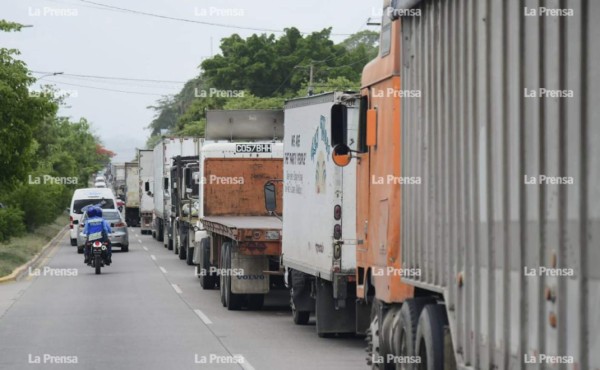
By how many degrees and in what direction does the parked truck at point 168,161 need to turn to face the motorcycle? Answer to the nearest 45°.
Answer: approximately 180°

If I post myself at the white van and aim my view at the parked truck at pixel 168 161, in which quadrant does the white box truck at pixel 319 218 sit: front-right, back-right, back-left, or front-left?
front-right

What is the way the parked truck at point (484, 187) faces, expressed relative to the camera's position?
facing away from the viewer and to the left of the viewer

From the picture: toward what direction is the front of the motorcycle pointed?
away from the camera

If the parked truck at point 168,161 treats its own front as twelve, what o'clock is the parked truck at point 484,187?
the parked truck at point 484,187 is roughly at 6 o'clock from the parked truck at point 168,161.

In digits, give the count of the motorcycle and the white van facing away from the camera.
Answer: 2

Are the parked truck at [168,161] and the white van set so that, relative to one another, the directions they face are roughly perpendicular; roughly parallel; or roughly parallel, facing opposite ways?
roughly parallel

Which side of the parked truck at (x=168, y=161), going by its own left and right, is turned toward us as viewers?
back
